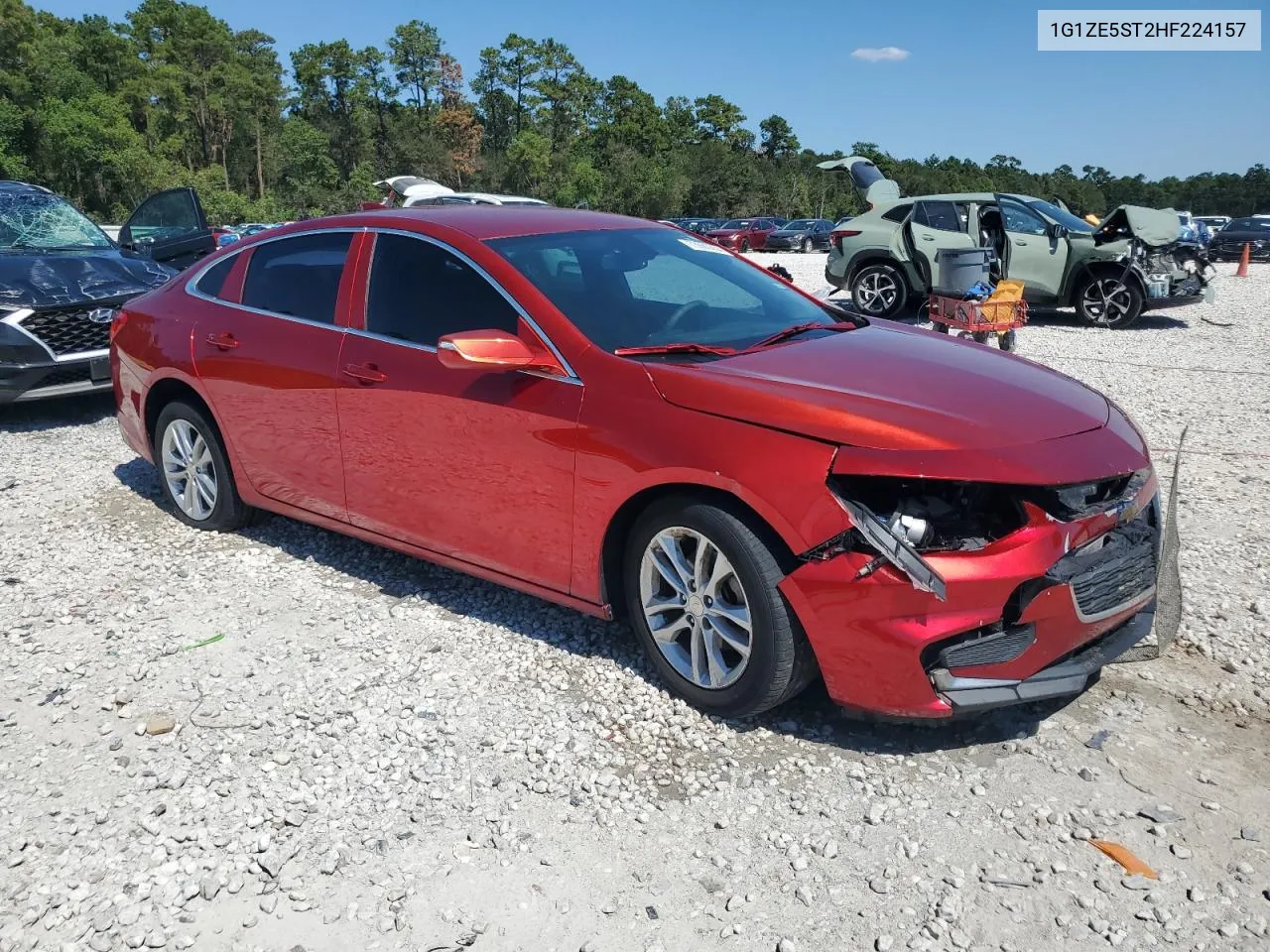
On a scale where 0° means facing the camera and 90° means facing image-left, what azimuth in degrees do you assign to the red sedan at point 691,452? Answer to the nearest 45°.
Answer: approximately 315°

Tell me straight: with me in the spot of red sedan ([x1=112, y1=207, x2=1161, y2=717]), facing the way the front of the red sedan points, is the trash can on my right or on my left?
on my left

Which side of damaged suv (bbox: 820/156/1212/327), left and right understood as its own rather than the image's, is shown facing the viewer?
right

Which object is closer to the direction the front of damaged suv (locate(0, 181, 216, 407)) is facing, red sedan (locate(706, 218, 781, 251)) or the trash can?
the trash can

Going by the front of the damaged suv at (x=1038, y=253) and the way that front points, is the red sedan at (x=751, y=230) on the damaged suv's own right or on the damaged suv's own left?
on the damaged suv's own left

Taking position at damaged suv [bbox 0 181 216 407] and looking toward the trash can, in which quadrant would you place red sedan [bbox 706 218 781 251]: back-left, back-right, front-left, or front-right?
front-left

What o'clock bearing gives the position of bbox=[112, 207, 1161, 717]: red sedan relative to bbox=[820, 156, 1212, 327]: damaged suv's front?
The red sedan is roughly at 3 o'clock from the damaged suv.

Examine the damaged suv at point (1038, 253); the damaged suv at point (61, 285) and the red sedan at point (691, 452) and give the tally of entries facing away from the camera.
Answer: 0

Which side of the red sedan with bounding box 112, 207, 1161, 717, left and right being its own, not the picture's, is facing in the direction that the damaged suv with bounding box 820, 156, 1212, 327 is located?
left

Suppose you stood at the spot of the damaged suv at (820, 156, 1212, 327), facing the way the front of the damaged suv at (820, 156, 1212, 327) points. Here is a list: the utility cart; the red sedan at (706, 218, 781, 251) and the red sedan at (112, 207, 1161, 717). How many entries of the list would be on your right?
2
